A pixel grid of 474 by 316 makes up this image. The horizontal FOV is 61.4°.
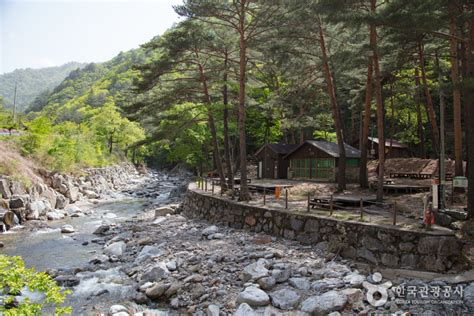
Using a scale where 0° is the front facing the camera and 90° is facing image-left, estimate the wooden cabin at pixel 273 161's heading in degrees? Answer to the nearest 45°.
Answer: approximately 45°

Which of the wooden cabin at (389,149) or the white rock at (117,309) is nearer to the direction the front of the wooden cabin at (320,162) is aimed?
the white rock

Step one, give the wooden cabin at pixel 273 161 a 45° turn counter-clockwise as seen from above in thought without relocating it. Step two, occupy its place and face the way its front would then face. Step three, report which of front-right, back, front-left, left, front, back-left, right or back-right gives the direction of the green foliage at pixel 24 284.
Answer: front

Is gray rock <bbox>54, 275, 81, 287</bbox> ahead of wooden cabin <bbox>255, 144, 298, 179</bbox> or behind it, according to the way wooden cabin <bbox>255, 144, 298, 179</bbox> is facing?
ahead

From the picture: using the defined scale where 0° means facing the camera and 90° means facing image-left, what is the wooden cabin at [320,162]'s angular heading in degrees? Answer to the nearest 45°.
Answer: approximately 45°

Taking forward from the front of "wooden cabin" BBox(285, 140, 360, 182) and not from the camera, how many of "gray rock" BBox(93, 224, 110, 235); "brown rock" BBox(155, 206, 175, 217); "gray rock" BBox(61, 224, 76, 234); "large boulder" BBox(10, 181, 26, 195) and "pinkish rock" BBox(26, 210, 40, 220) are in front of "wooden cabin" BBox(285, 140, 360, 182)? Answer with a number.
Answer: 5

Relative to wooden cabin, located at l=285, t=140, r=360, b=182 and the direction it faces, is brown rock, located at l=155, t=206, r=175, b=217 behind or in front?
in front

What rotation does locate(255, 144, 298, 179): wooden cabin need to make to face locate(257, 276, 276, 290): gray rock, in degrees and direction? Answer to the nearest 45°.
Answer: approximately 45° to its left

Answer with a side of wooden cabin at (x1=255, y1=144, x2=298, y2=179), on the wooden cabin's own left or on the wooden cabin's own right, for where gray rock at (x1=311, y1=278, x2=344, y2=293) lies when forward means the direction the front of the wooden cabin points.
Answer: on the wooden cabin's own left

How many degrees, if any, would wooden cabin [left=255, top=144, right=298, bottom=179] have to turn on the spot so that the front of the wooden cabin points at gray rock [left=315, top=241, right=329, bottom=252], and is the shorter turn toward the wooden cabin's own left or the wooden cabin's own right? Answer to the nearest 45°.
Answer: approximately 45° to the wooden cabin's own left

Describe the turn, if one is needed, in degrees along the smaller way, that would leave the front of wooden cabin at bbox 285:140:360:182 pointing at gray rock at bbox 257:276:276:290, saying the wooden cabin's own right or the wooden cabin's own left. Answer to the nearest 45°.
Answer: approximately 45° to the wooden cabin's own left

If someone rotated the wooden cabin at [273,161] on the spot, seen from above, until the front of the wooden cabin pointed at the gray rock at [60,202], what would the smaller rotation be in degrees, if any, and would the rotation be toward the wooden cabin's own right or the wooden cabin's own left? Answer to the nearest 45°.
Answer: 0° — it already faces it

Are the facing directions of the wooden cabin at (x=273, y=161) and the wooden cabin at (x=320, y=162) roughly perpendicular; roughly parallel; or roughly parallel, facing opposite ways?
roughly parallel

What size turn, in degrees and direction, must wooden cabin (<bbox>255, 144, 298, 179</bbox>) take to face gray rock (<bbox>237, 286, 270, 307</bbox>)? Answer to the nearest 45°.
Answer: approximately 45° to its left

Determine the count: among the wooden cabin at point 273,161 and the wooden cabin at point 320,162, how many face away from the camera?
0
